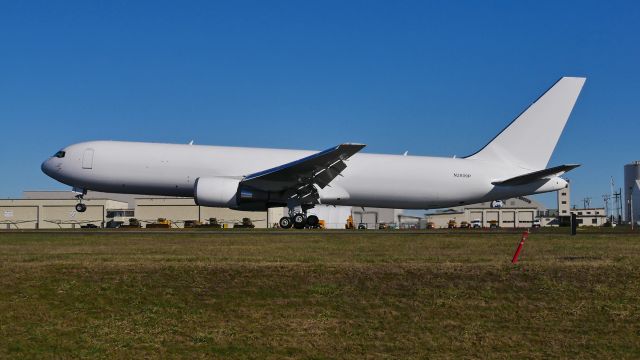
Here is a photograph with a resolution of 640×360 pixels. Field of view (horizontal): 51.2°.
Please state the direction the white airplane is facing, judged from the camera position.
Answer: facing to the left of the viewer
